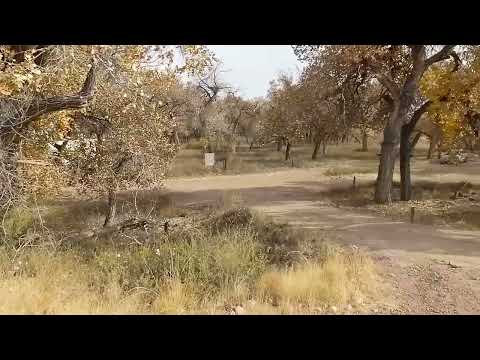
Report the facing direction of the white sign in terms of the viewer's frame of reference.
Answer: facing the viewer

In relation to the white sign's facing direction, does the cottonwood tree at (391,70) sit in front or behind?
in front

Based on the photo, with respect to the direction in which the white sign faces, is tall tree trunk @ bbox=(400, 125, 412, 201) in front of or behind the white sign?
in front
